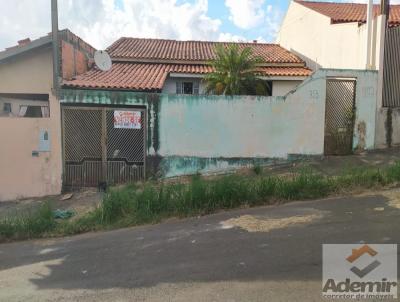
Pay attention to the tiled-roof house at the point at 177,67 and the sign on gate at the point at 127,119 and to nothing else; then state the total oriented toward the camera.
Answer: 2

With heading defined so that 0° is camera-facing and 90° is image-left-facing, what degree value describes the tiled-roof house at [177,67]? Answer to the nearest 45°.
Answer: approximately 0°

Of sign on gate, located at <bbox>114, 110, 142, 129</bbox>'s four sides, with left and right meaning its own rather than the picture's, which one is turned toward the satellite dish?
back

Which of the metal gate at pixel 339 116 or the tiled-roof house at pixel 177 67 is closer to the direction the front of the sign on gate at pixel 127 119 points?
the metal gate

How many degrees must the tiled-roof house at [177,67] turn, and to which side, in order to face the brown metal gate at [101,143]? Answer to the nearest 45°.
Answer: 0° — it already faces it

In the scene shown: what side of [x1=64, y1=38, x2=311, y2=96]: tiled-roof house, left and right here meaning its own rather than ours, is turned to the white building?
left

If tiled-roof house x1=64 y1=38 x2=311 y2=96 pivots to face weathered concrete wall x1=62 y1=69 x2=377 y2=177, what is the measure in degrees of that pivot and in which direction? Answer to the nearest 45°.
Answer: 0° — it already faces it

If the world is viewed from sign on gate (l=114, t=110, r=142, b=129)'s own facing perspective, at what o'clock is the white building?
The white building is roughly at 8 o'clock from the sign on gate.
